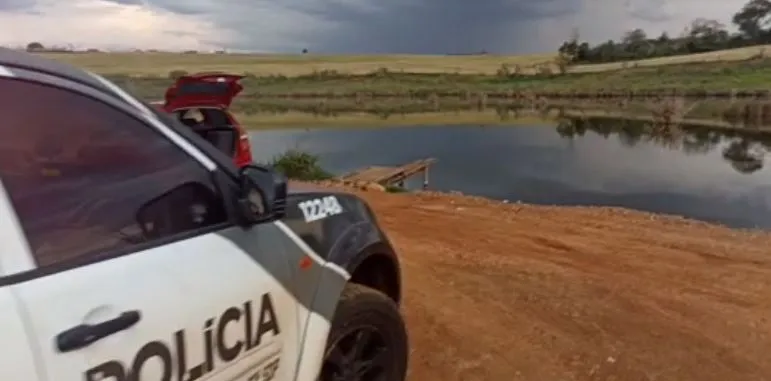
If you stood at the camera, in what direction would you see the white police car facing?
facing away from the viewer and to the right of the viewer

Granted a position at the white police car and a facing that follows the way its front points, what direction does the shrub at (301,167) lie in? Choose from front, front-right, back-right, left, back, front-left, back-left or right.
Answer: front-left

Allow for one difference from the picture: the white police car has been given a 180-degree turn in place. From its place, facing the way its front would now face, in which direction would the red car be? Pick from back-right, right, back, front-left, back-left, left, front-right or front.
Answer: back-right

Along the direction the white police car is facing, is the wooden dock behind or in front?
in front

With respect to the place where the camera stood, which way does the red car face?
facing away from the viewer
